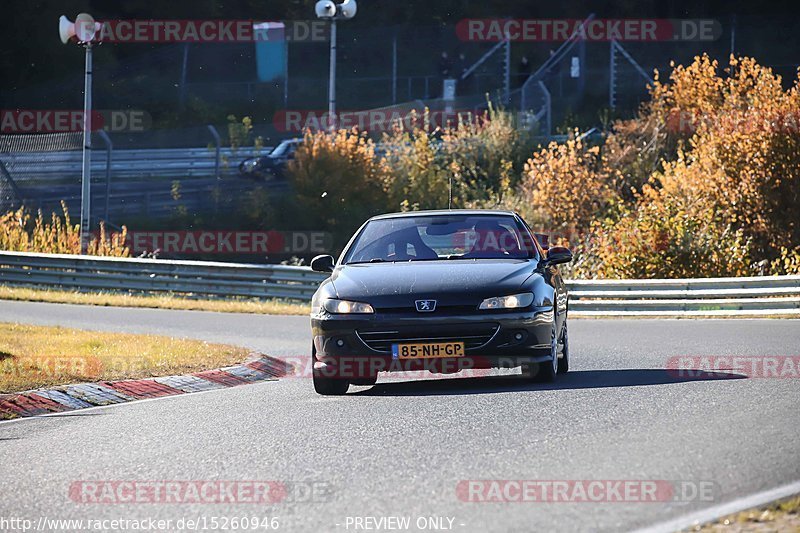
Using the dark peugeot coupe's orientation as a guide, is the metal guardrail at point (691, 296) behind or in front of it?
behind

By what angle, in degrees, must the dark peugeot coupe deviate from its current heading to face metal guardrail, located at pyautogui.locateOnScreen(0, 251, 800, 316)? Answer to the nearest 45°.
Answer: approximately 180°

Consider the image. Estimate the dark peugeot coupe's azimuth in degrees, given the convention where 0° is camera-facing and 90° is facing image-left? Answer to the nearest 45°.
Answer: approximately 0°

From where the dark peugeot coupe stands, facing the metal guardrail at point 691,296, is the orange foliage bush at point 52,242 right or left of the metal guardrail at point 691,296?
left
